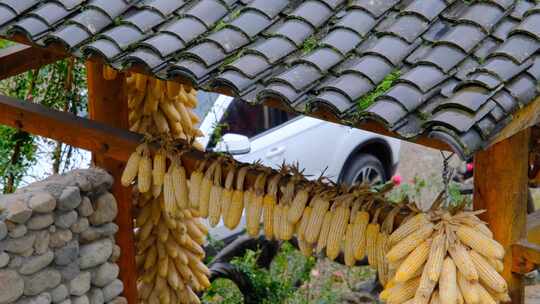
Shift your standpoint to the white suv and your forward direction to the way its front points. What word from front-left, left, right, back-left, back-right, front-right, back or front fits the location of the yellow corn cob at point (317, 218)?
front-left

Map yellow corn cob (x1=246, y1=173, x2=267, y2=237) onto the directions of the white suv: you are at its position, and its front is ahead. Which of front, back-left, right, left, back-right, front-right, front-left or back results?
front-left

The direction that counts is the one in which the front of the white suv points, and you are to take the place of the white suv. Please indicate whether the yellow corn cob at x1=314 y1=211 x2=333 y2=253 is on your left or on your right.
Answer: on your left

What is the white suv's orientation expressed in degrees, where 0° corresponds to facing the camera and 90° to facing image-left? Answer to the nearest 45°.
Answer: approximately 45°

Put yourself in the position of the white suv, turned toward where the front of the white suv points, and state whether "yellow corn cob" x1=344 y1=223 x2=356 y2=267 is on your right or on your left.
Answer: on your left
